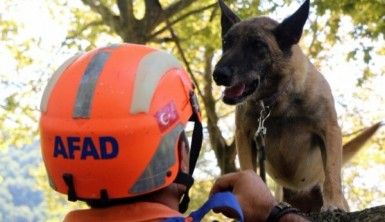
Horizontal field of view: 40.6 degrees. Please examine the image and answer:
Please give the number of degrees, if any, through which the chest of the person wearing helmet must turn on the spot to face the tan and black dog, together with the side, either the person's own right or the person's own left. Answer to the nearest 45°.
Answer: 0° — they already face it

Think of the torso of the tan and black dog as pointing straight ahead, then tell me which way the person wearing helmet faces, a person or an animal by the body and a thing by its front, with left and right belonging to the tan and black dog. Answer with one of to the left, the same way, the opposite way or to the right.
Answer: the opposite way

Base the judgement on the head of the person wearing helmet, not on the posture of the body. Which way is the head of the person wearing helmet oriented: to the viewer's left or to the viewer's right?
to the viewer's right

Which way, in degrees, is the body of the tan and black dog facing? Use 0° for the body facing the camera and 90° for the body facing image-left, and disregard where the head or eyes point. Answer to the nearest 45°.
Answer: approximately 45°

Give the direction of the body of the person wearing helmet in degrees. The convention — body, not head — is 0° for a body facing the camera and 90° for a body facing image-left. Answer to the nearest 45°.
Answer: approximately 225°
